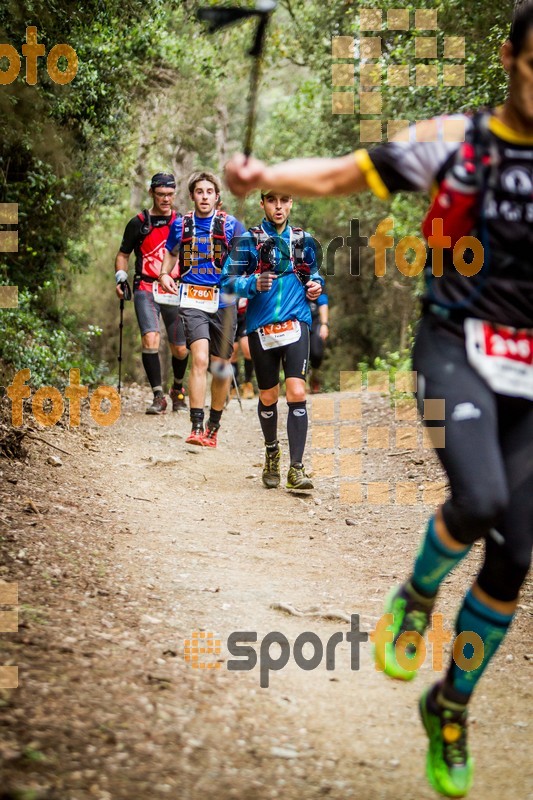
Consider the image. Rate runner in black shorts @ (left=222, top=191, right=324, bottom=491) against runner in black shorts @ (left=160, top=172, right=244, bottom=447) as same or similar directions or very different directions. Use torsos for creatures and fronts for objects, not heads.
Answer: same or similar directions

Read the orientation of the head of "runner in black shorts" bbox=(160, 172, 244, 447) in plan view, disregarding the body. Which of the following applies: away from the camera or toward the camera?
toward the camera

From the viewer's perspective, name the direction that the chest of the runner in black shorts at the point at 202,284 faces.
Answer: toward the camera

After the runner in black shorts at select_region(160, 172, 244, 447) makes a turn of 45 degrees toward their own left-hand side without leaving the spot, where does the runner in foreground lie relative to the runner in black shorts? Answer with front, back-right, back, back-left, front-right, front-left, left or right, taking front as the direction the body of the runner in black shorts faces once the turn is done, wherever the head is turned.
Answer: front-right

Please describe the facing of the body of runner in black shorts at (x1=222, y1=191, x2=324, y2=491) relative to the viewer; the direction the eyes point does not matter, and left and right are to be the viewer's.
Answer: facing the viewer

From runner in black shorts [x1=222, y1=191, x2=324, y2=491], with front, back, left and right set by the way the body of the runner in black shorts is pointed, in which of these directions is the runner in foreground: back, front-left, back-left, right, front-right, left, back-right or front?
front

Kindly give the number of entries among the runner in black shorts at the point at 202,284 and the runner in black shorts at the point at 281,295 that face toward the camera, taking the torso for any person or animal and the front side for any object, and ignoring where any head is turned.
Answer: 2

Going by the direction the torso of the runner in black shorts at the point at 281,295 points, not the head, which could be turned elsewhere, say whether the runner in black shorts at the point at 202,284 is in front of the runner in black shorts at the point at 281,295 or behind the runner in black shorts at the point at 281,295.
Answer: behind

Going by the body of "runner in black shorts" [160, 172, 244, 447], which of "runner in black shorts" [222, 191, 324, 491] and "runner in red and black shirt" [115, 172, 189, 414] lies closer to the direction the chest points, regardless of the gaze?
the runner in black shorts

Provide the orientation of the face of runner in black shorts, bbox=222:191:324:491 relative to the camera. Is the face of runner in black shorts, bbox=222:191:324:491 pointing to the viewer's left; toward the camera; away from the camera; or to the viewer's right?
toward the camera
